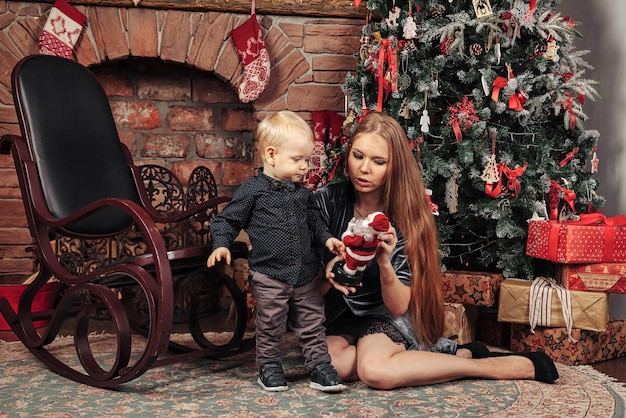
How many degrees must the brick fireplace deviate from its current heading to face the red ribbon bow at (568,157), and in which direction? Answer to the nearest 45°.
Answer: approximately 45° to its left

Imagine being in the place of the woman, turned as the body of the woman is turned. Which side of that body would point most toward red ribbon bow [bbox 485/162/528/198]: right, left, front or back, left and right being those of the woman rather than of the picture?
back

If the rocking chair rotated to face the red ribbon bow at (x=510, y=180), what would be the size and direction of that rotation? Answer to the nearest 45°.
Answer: approximately 45° to its left

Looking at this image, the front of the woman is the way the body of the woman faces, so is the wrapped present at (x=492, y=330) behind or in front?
behind

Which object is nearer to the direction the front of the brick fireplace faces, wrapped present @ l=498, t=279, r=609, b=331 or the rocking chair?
the rocking chair

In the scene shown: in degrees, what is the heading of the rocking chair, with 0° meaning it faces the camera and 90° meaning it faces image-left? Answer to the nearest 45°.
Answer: approximately 315°

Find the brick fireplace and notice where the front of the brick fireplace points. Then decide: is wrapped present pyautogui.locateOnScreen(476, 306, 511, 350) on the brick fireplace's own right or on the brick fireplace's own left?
on the brick fireplace's own left

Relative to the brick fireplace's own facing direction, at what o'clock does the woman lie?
The woman is roughly at 11 o'clock from the brick fireplace.

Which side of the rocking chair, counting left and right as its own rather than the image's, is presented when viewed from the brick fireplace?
left

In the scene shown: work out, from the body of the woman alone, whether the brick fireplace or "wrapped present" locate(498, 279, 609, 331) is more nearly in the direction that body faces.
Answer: the brick fireplace
